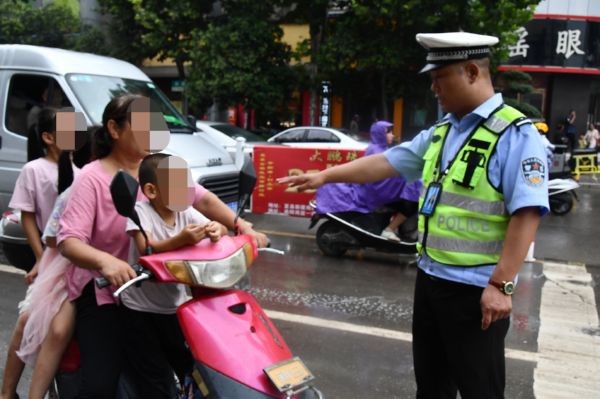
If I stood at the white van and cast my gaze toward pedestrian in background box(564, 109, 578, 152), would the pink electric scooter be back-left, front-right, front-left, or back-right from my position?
back-right

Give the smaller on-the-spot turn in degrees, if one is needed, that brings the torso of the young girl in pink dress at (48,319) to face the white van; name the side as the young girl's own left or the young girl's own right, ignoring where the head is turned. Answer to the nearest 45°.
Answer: approximately 90° to the young girl's own left

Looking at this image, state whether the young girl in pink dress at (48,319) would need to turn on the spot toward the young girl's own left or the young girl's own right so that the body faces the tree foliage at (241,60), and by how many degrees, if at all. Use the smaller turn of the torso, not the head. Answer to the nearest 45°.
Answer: approximately 90° to the young girl's own left

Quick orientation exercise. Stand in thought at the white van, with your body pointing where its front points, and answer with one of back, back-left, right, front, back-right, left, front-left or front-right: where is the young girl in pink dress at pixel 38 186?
front-right

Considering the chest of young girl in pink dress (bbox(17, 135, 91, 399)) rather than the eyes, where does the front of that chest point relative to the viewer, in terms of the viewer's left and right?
facing to the right of the viewer

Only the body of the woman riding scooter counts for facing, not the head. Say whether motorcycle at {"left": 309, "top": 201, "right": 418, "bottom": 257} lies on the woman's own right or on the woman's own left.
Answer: on the woman's own left

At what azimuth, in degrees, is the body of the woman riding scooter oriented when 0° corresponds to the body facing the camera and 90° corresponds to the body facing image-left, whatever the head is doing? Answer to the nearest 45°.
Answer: approximately 315°

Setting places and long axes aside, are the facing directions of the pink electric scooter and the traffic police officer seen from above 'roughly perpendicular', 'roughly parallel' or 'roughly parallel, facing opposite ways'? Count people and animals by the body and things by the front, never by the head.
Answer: roughly perpendicular

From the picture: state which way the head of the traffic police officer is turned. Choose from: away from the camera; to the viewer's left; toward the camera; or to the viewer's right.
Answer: to the viewer's left

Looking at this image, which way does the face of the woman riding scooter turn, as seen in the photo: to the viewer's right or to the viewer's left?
to the viewer's right
